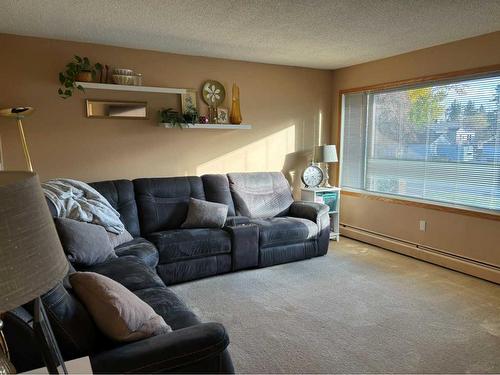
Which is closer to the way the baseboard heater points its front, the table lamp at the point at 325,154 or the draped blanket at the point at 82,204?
the draped blanket

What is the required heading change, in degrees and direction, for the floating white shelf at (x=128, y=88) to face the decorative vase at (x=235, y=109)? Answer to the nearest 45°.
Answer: approximately 90° to its left

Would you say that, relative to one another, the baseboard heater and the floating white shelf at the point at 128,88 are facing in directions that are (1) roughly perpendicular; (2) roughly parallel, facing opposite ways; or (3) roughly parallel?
roughly perpendicular

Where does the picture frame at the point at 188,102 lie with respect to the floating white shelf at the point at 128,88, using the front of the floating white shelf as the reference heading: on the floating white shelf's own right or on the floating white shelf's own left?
on the floating white shelf's own left
